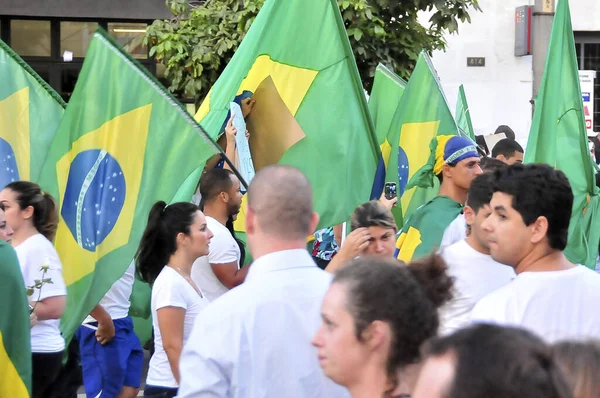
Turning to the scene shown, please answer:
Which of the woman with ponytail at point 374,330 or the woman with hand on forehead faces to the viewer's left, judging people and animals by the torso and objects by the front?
the woman with ponytail

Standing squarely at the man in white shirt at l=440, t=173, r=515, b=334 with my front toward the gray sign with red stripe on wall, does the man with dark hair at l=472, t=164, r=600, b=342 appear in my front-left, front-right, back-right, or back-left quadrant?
back-right

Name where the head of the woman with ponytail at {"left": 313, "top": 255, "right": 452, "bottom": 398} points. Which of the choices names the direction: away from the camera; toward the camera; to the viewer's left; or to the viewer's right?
to the viewer's left

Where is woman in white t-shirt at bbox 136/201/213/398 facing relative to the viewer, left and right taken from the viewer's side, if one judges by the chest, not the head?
facing to the right of the viewer

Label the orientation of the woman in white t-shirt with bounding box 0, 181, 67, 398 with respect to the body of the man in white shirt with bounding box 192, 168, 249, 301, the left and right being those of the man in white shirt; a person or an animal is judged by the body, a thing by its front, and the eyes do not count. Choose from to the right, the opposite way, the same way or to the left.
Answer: the opposite way

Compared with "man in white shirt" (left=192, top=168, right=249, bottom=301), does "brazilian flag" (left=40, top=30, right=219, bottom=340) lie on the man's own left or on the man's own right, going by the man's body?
on the man's own right

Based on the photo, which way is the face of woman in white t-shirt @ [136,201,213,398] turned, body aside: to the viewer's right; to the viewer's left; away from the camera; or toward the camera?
to the viewer's right
